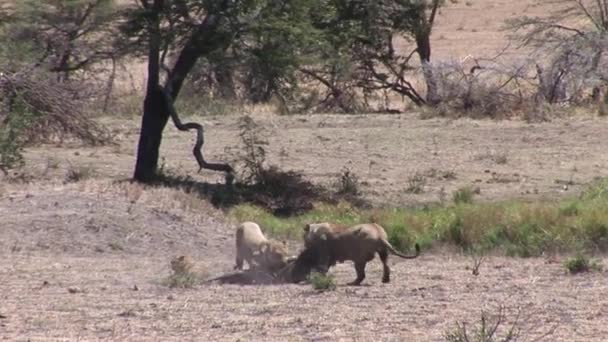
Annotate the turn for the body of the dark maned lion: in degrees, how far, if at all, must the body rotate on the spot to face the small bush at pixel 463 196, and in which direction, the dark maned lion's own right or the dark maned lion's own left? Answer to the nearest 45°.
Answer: approximately 90° to the dark maned lion's own right

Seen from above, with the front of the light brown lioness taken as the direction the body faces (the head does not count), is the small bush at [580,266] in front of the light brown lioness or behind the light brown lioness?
in front

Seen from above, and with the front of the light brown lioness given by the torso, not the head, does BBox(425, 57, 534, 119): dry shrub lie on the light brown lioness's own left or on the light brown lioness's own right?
on the light brown lioness's own left

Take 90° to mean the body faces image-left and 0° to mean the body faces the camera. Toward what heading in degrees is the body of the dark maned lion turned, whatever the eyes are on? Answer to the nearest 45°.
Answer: approximately 90°

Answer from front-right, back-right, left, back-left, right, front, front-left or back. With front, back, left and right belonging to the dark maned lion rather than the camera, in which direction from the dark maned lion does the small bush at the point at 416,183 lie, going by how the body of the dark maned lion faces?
right

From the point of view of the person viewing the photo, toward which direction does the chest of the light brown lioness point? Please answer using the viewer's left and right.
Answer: facing the viewer and to the right of the viewer

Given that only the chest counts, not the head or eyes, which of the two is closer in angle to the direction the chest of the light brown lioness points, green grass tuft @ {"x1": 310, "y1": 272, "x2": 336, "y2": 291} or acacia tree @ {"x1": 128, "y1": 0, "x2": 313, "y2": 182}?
the green grass tuft

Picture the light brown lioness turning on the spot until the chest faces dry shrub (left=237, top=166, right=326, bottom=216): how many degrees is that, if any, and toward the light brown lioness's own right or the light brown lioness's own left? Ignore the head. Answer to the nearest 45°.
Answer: approximately 135° to the light brown lioness's own left

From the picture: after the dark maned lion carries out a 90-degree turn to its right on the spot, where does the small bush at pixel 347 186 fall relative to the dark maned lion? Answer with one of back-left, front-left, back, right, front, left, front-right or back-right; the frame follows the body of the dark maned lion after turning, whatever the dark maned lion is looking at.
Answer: front

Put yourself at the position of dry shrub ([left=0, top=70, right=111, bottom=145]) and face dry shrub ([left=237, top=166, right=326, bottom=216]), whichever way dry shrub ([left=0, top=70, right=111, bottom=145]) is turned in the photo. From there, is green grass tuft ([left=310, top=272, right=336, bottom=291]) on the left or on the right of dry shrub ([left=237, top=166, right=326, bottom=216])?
right

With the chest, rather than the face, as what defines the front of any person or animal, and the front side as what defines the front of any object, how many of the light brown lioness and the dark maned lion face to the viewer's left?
1

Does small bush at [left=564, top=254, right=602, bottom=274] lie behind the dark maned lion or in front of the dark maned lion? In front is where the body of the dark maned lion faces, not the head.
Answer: behind

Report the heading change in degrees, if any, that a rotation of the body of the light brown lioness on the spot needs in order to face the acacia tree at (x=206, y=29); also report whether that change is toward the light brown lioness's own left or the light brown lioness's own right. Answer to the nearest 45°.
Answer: approximately 135° to the light brown lioness's own left

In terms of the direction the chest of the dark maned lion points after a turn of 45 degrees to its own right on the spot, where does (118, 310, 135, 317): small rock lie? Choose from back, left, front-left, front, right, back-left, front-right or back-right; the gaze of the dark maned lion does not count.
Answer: left
